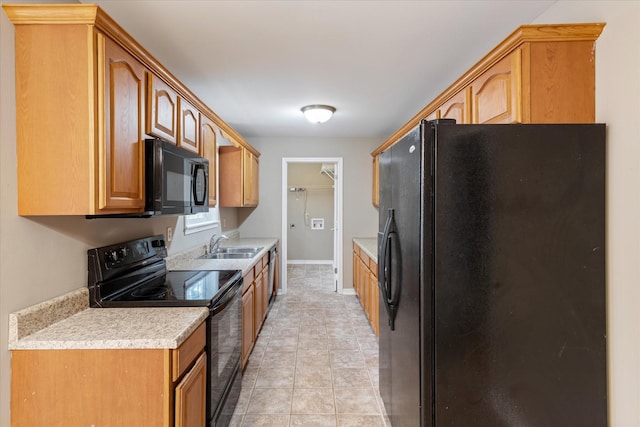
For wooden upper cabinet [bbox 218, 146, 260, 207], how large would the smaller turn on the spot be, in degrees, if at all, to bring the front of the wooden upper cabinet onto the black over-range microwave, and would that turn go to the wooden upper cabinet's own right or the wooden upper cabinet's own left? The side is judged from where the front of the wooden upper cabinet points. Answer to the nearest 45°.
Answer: approximately 90° to the wooden upper cabinet's own right

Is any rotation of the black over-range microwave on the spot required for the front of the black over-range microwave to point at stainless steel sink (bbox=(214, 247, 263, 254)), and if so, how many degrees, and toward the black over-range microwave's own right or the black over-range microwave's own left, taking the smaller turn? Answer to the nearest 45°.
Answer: approximately 135° to the black over-range microwave's own left

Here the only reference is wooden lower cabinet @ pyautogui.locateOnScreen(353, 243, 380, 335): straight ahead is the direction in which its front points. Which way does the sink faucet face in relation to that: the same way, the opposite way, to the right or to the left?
the opposite way

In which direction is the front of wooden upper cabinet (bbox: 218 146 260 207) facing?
to the viewer's right

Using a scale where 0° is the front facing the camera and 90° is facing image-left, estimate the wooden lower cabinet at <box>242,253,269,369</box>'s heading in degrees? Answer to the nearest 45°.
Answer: approximately 270°

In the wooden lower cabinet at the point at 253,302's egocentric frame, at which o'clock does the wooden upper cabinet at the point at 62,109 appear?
The wooden upper cabinet is roughly at 4 o'clock from the wooden lower cabinet.

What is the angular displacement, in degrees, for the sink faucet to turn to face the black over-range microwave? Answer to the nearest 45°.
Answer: approximately 90° to its right

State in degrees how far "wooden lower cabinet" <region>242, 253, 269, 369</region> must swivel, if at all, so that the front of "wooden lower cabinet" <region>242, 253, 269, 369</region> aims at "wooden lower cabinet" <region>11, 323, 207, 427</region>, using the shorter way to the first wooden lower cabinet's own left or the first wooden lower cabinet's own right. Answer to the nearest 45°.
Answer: approximately 90° to the first wooden lower cabinet's own right

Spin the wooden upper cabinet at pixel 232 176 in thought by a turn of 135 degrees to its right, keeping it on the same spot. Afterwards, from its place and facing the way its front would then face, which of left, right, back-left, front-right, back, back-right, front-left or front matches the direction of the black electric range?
front-left

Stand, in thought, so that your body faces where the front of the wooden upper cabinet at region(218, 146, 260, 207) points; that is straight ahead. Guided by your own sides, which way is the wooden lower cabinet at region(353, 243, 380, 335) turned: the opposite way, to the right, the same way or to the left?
the opposite way

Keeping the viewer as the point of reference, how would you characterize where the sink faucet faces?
facing to the right of the viewer

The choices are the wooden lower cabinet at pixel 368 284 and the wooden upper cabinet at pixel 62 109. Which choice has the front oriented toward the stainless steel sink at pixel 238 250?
the wooden lower cabinet

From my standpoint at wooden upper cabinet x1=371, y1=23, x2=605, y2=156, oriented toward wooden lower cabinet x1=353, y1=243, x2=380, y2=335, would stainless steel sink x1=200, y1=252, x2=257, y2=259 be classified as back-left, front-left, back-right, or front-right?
front-left

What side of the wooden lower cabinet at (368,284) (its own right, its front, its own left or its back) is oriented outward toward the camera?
left

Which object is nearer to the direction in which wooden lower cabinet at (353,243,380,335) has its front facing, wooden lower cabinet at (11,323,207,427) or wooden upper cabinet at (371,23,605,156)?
the wooden lower cabinet

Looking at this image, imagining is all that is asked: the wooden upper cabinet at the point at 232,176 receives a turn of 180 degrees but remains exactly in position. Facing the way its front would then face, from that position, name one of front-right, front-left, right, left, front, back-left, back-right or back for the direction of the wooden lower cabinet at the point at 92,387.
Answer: left
